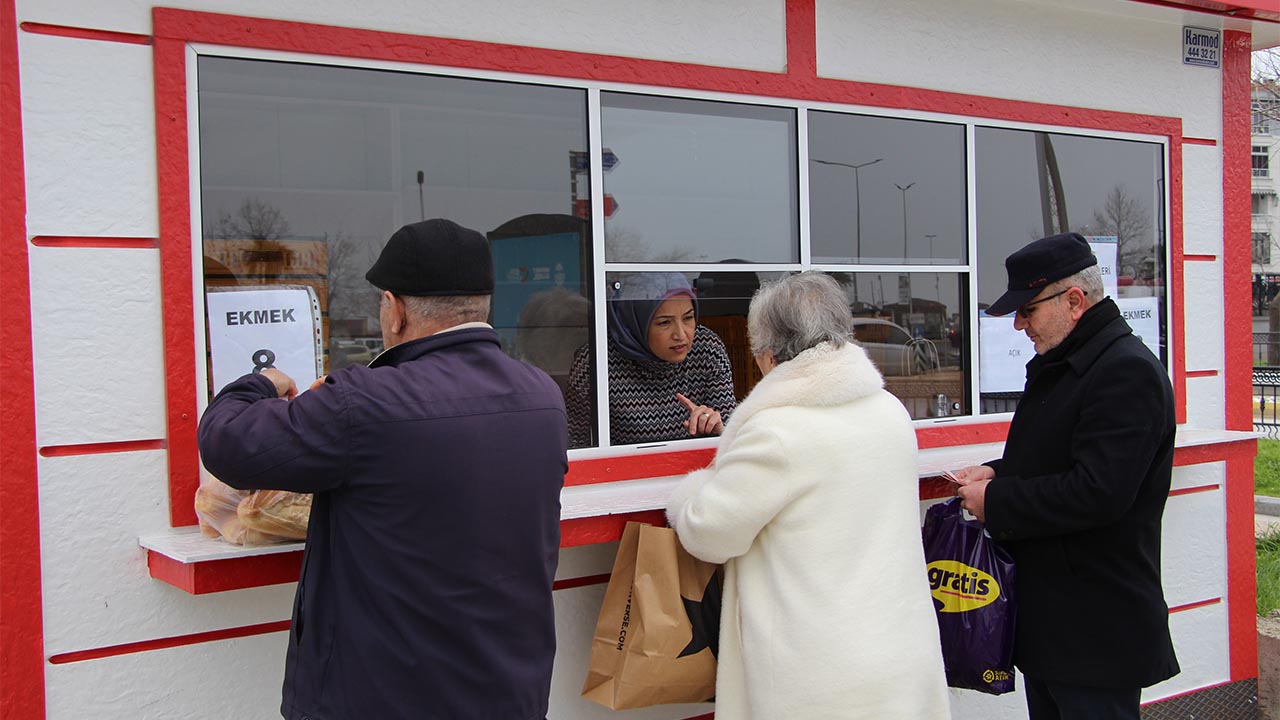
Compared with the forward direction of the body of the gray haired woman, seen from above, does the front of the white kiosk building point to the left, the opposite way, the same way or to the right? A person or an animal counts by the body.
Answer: the opposite way

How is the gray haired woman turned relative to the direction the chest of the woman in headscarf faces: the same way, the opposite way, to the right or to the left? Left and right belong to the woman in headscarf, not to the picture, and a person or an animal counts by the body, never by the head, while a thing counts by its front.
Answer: the opposite way

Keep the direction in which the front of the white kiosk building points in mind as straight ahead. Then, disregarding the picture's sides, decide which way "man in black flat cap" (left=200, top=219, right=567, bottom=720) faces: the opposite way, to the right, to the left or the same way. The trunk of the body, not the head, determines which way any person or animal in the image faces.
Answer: the opposite way

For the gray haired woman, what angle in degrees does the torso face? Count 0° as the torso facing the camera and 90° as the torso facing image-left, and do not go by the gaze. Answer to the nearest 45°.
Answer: approximately 135°

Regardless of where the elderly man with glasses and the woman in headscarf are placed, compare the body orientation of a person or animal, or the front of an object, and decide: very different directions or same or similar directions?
very different directions

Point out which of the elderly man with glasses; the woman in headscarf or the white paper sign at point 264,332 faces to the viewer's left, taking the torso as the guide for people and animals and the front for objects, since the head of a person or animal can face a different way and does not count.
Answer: the elderly man with glasses

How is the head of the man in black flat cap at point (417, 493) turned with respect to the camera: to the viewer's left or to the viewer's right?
to the viewer's left

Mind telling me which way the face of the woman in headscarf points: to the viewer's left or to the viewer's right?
to the viewer's right

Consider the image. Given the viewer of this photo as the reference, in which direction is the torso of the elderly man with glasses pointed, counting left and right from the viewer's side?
facing to the left of the viewer

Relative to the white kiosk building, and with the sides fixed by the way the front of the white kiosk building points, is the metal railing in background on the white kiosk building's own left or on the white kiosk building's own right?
on the white kiosk building's own left

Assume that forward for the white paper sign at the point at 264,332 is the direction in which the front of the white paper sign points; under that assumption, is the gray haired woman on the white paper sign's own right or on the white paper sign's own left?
on the white paper sign's own left
